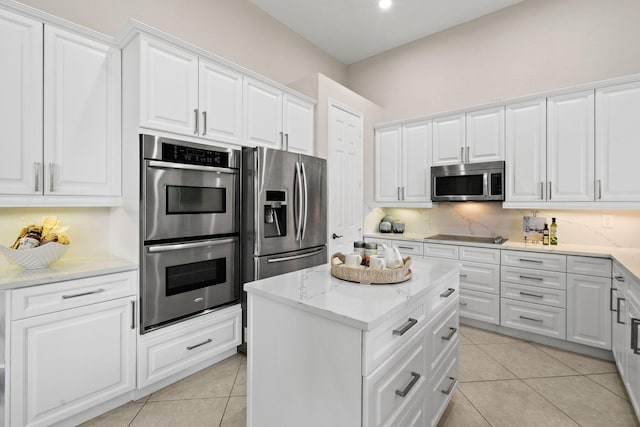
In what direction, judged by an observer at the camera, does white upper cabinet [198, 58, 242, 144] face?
facing the viewer and to the right of the viewer

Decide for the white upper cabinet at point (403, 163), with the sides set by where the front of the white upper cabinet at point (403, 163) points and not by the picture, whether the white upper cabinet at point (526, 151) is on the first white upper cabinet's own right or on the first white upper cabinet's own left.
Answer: on the first white upper cabinet's own left

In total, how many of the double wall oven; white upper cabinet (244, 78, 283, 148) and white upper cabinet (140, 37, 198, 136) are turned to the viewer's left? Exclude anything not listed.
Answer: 0

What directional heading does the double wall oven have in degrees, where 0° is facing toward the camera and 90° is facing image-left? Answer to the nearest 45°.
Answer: approximately 315°

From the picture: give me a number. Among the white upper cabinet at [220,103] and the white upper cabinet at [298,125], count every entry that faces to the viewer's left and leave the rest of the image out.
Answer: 0

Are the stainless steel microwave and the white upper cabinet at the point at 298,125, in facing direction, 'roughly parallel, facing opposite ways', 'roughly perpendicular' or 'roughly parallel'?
roughly perpendicular

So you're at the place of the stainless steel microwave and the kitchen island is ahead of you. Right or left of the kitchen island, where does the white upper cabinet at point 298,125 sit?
right

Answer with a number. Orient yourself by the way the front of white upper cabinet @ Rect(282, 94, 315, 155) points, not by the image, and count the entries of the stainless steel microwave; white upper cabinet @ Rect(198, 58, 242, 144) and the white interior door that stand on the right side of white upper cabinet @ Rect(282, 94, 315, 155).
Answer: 1

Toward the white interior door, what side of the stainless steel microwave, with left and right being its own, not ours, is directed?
right

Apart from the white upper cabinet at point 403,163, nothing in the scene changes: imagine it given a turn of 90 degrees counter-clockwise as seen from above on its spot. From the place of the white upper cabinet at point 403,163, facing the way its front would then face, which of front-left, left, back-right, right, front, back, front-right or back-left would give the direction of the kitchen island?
front-right

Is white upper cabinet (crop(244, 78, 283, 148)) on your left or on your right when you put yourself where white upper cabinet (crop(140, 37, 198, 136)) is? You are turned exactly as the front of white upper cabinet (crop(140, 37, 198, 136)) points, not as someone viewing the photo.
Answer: on your left

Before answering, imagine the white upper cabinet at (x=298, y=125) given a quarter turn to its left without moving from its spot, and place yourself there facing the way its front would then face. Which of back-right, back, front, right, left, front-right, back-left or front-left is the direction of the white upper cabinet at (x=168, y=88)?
back

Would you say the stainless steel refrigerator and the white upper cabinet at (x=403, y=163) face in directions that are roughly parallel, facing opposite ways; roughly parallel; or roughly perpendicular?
roughly perpendicular

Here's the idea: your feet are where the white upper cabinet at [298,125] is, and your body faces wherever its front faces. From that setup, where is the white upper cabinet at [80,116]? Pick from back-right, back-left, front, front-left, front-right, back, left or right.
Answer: right

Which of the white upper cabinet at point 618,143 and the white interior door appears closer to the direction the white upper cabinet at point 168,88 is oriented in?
the white upper cabinet
